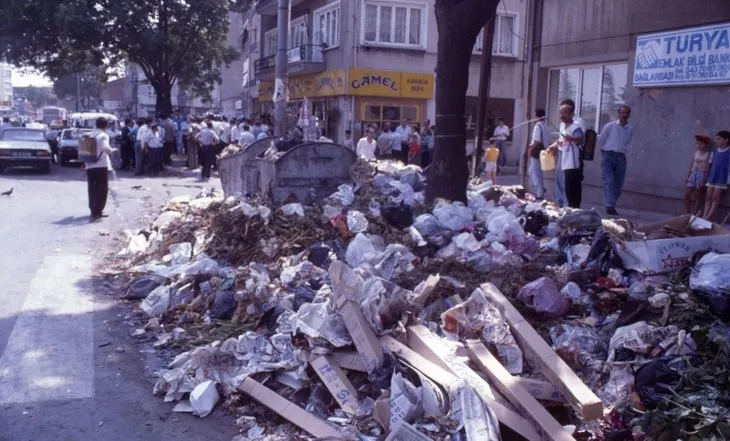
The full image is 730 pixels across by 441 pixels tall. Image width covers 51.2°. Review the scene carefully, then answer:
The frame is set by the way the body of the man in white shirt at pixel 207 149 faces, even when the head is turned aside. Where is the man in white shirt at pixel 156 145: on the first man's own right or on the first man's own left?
on the first man's own left

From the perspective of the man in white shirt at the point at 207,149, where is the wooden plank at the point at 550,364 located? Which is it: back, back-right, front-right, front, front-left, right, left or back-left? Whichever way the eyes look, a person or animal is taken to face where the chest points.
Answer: back

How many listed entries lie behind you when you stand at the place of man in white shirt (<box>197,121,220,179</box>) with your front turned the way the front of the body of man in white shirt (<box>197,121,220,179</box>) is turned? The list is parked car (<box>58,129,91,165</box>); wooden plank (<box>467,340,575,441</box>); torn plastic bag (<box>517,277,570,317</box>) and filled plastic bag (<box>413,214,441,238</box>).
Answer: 3

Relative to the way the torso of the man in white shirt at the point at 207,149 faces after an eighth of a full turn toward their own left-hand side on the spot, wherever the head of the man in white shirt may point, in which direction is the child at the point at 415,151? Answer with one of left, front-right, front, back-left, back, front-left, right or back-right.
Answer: back-right

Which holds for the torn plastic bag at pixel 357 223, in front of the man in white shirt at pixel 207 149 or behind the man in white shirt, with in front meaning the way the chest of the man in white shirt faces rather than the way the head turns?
behind

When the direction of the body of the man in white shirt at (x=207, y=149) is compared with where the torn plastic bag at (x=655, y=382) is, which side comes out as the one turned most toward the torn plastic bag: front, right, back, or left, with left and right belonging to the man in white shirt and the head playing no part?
back

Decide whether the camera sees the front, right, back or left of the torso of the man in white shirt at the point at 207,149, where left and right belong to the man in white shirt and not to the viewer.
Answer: back

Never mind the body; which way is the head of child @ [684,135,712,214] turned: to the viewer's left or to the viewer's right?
to the viewer's left
